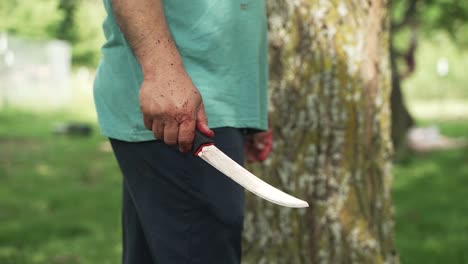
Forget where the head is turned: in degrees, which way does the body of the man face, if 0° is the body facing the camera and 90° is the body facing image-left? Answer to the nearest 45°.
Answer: approximately 270°
